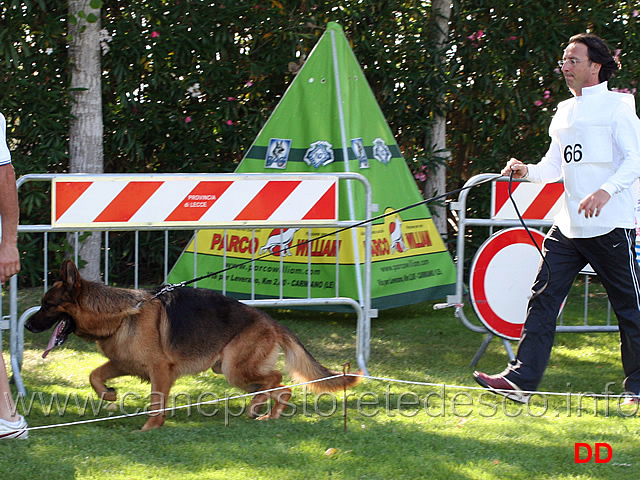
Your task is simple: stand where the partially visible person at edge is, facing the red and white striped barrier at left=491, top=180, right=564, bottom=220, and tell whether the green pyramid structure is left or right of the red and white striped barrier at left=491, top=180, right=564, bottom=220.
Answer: left

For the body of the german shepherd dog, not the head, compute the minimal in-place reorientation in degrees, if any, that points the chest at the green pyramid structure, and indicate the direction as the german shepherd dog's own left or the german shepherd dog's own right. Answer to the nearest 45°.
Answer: approximately 135° to the german shepherd dog's own right

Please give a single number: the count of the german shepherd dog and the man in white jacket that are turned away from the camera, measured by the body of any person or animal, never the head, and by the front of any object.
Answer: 0

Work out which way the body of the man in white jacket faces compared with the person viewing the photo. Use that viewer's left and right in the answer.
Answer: facing the viewer and to the left of the viewer

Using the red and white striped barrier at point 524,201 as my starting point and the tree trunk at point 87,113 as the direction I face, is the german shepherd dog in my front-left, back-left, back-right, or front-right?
front-left

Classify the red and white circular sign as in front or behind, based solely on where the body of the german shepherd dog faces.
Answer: behind

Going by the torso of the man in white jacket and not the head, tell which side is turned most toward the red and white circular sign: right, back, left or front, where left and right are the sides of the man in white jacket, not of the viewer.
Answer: right

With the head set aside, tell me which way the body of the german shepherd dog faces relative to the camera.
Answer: to the viewer's left

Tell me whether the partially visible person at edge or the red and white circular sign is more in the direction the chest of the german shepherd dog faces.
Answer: the partially visible person at edge

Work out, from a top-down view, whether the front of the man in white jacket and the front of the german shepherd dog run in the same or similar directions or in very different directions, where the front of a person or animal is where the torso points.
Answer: same or similar directions

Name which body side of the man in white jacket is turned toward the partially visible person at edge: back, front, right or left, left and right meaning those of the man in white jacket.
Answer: front

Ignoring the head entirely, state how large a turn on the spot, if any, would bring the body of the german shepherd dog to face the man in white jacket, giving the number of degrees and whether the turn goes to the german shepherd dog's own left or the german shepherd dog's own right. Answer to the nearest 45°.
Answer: approximately 180°
